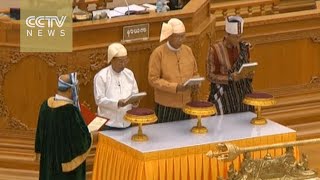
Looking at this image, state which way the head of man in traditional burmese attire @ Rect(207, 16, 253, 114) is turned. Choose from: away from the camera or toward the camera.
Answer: toward the camera

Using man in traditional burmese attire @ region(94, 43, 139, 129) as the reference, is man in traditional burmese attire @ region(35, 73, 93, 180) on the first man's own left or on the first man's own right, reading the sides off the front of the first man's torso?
on the first man's own right

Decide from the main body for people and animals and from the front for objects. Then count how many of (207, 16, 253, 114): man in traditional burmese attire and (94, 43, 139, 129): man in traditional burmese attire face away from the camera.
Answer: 0

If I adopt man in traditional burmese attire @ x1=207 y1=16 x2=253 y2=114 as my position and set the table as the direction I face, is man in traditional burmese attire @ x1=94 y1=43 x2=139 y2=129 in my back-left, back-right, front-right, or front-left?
front-right

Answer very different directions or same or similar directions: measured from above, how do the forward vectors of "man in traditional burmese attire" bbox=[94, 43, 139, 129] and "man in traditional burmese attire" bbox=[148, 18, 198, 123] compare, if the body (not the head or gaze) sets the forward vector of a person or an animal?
same or similar directions

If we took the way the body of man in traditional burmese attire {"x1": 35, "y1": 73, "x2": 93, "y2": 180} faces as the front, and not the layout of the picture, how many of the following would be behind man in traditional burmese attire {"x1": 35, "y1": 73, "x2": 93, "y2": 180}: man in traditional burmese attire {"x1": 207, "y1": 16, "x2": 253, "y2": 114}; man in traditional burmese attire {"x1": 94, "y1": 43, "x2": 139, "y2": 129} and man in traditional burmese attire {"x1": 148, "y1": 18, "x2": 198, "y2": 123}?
0

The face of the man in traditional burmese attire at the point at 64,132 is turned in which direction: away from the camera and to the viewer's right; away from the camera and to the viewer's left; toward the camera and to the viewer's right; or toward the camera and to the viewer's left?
away from the camera and to the viewer's right

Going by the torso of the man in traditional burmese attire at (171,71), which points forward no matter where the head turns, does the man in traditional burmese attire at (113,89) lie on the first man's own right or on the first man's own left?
on the first man's own right

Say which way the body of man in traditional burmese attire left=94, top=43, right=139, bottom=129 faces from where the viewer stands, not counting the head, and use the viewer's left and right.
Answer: facing the viewer and to the right of the viewer

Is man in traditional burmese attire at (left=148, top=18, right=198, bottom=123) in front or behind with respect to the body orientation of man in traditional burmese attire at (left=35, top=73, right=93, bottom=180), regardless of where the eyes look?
in front

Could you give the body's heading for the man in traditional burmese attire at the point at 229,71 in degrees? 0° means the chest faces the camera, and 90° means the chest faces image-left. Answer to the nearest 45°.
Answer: approximately 315°

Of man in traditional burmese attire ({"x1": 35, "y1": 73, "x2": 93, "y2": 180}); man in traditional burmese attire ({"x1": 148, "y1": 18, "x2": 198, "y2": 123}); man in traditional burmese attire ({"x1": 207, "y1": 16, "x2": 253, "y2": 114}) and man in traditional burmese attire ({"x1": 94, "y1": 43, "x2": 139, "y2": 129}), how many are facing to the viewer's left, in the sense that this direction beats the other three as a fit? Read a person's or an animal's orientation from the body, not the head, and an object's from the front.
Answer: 0

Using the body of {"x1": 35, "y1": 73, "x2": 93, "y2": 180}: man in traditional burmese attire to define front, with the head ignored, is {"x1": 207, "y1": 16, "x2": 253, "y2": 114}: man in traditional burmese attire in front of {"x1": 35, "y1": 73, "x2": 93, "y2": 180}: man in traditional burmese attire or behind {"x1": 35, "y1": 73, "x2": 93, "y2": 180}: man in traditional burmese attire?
in front

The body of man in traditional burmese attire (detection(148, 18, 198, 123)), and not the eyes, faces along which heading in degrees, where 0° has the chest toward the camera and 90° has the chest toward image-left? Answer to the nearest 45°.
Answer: approximately 315°
